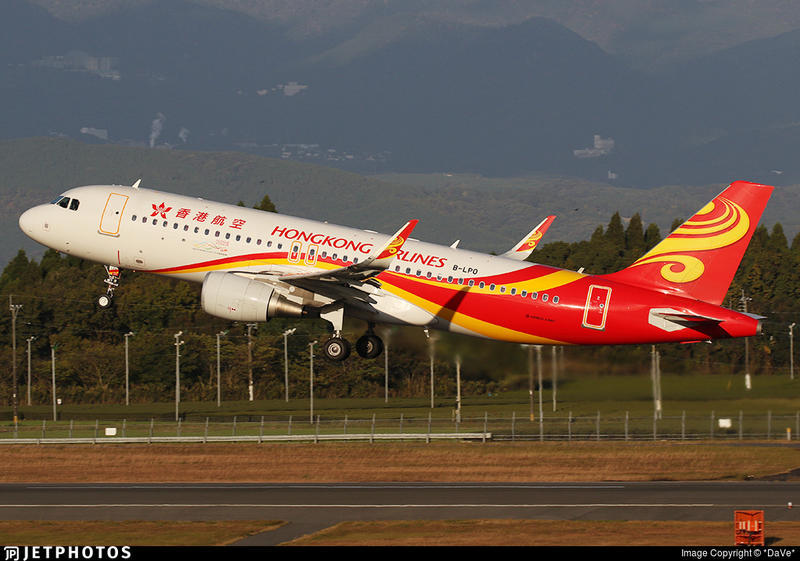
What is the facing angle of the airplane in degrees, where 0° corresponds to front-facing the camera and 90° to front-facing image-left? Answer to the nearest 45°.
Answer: approximately 90°
